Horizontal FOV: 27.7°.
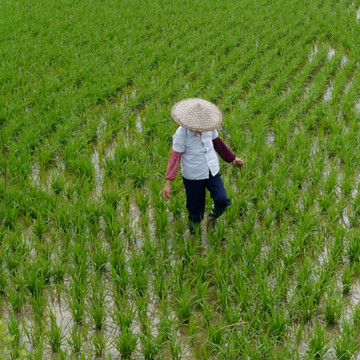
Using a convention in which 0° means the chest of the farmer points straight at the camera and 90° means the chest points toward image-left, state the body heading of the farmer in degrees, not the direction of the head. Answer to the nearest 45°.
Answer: approximately 315°

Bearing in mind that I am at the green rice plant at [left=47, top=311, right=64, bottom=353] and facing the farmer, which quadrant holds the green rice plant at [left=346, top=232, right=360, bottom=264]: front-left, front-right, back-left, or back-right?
front-right

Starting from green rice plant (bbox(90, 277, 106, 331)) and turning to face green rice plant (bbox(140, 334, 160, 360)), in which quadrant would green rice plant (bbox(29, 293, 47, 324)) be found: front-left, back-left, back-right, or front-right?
back-right

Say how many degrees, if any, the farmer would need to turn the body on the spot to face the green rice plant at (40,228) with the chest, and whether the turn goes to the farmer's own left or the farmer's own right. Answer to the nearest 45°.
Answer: approximately 135° to the farmer's own right

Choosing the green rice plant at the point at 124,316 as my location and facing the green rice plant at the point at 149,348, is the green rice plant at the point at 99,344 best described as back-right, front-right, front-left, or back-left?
front-right

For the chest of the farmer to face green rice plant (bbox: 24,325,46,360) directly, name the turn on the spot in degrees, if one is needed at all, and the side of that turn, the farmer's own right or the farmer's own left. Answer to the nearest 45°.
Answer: approximately 90° to the farmer's own right

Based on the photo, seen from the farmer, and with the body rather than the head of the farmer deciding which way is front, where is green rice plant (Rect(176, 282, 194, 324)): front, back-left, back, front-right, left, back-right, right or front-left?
front-right

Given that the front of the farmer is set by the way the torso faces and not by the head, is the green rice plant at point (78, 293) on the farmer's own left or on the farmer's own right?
on the farmer's own right

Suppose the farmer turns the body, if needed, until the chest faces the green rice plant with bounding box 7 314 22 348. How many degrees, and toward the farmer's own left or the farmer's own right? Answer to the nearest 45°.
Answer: approximately 90° to the farmer's own right

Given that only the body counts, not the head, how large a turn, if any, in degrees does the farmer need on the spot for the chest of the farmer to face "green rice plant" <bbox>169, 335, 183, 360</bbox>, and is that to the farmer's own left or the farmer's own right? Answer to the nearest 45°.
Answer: approximately 45° to the farmer's own right

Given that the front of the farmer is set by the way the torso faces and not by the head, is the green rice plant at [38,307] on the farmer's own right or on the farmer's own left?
on the farmer's own right

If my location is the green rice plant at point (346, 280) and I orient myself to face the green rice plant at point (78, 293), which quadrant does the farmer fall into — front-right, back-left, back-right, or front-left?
front-right

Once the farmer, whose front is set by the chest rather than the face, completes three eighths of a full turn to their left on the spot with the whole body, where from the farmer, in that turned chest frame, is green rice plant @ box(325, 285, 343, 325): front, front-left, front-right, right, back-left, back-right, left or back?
back-right
